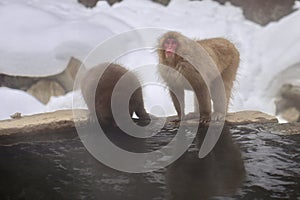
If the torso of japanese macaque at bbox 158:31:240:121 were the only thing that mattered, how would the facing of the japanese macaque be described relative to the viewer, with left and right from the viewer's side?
facing the viewer and to the left of the viewer

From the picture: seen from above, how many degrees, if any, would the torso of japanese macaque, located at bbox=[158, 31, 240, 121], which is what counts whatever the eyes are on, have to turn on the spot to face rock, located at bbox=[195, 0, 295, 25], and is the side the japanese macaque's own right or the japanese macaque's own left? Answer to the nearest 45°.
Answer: approximately 135° to the japanese macaque's own right

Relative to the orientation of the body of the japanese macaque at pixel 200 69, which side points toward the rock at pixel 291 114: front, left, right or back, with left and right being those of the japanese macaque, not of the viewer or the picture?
back

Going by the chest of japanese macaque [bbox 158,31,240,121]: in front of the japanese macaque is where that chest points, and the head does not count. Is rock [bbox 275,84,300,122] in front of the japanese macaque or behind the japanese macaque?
behind

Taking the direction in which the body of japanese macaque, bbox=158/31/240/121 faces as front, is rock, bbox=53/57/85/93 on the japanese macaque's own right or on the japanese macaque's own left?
on the japanese macaque's own right
